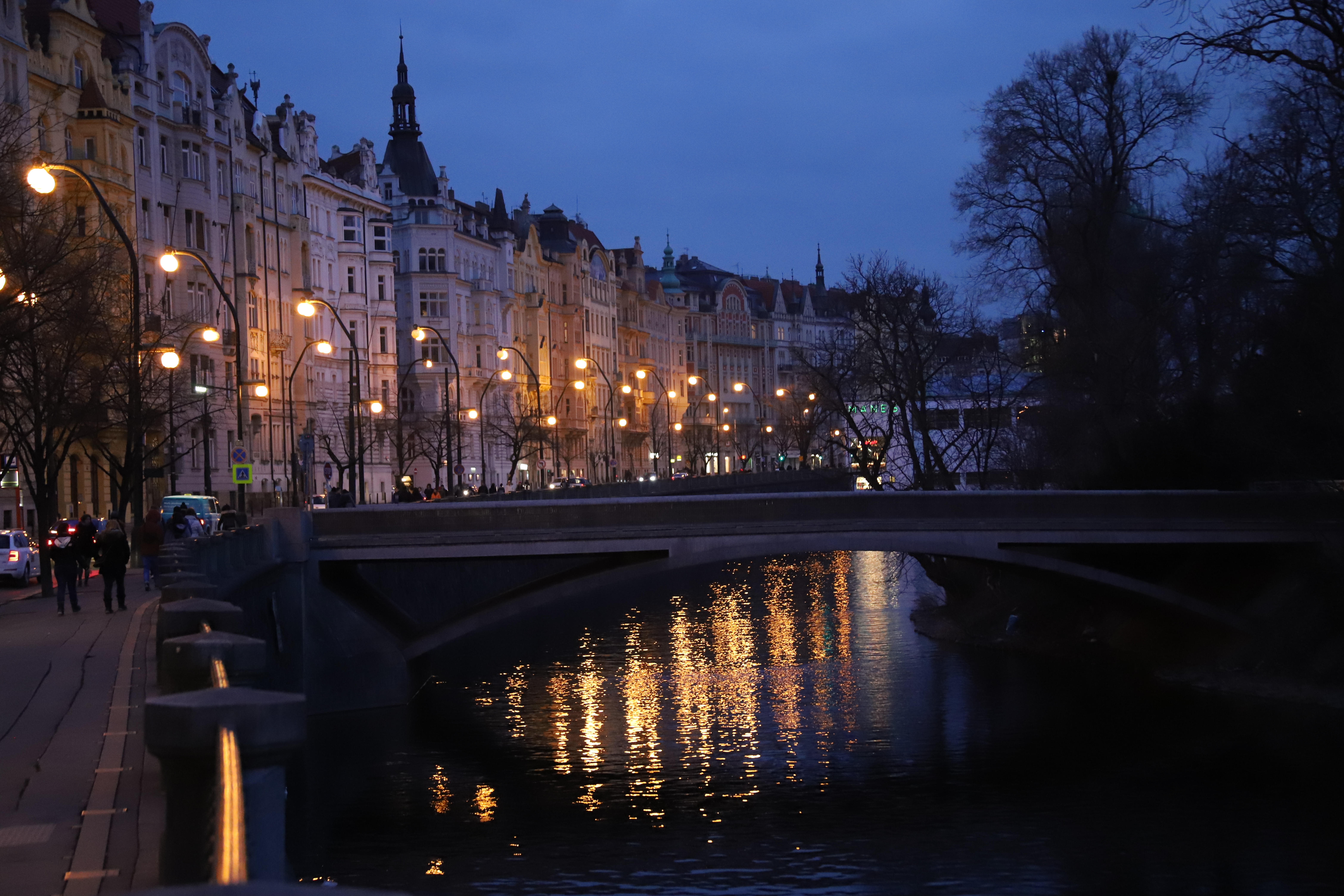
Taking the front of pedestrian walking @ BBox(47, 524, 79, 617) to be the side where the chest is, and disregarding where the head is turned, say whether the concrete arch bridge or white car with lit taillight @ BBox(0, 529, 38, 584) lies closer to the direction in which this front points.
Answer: the white car with lit taillight

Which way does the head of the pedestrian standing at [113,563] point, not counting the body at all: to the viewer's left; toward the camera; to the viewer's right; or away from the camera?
away from the camera

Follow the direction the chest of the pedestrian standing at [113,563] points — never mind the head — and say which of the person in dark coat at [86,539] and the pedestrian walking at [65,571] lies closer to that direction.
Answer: the person in dark coat

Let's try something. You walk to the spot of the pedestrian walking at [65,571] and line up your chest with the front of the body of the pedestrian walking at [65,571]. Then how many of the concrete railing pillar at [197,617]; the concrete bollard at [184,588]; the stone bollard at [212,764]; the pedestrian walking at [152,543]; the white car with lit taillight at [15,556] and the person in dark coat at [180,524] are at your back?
3

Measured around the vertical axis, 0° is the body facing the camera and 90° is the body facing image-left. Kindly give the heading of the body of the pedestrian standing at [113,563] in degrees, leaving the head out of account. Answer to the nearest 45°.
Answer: approximately 180°

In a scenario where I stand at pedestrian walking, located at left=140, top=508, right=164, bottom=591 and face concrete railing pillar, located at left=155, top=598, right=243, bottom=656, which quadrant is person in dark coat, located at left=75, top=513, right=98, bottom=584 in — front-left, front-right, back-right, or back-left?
back-right

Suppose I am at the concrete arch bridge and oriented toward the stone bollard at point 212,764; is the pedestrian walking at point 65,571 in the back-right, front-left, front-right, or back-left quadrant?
front-right

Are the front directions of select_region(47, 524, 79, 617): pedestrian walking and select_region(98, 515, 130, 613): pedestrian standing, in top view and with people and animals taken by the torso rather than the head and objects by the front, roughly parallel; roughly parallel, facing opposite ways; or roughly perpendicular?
roughly parallel
